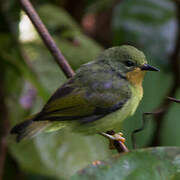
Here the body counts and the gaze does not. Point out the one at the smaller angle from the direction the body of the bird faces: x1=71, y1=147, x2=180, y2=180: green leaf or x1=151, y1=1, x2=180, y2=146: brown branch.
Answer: the brown branch

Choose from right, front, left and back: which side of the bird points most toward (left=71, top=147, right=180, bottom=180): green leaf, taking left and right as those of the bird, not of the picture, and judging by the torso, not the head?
right

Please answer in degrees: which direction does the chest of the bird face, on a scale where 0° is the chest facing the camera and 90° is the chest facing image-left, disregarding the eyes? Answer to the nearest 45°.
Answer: approximately 270°

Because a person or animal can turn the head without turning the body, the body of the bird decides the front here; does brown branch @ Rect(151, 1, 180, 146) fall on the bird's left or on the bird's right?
on the bird's left
